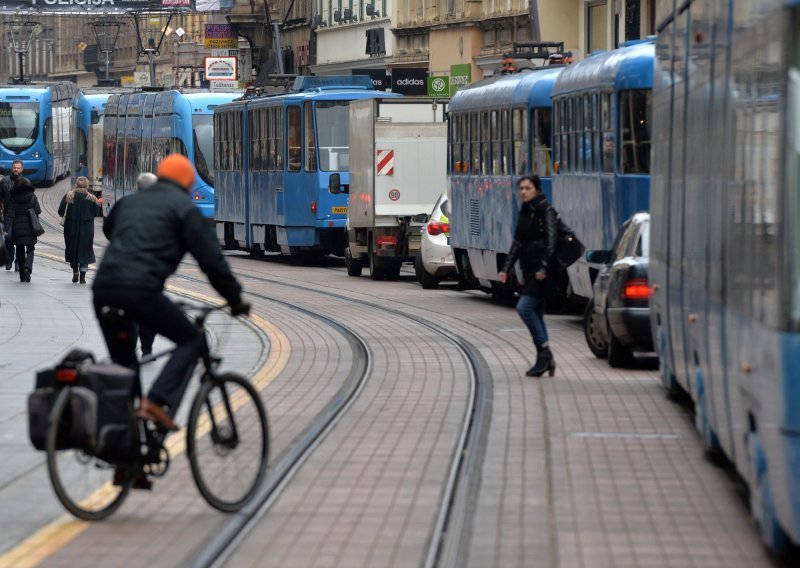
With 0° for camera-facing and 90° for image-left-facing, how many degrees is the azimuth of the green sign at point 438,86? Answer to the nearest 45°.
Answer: approximately 0°

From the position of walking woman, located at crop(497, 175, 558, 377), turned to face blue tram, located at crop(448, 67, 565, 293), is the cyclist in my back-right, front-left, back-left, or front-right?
back-left

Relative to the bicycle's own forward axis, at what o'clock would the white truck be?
The white truck is roughly at 11 o'clock from the bicycle.

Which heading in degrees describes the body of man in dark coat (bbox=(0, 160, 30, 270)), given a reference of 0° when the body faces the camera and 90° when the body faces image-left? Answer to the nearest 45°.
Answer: approximately 0°

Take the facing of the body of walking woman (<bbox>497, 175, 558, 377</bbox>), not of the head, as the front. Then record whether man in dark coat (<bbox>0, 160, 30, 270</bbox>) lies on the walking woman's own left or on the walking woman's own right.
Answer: on the walking woman's own right

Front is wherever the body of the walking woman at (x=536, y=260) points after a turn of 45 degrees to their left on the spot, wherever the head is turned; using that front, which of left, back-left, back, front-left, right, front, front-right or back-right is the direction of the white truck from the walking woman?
back

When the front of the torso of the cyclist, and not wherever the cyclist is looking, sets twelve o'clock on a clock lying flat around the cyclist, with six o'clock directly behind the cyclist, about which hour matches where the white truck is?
The white truck is roughly at 11 o'clock from the cyclist.

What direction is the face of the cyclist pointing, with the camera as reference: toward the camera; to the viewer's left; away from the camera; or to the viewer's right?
away from the camera
